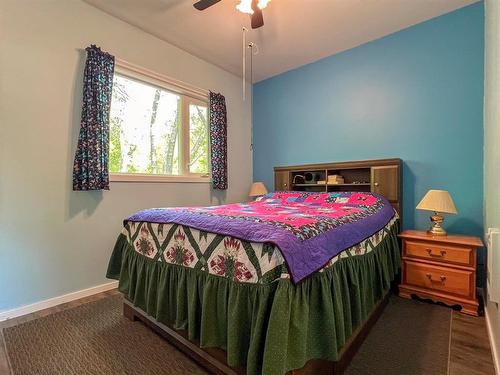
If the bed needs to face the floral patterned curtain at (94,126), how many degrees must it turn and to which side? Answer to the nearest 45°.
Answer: approximately 90° to its right

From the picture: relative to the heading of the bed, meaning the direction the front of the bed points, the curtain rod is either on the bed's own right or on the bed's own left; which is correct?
on the bed's own right

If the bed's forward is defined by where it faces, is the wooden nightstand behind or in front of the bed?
behind

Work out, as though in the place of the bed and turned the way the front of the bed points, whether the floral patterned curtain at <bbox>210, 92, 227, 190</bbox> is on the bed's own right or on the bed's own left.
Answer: on the bed's own right

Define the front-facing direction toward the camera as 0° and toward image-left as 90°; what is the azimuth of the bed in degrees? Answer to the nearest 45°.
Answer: approximately 45°
